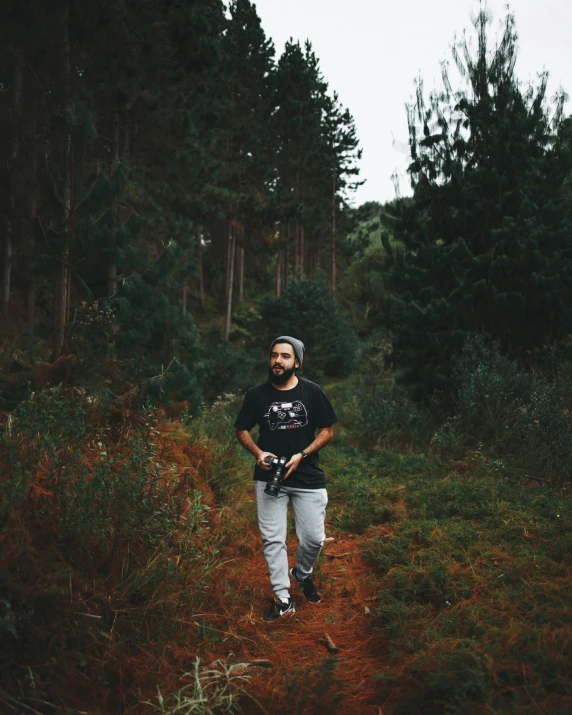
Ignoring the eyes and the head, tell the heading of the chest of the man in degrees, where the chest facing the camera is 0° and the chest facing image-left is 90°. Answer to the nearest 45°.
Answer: approximately 0°

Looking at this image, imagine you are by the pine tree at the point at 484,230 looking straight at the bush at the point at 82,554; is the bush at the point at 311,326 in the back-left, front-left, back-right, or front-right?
back-right

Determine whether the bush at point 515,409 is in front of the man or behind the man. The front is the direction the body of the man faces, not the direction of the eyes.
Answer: behind

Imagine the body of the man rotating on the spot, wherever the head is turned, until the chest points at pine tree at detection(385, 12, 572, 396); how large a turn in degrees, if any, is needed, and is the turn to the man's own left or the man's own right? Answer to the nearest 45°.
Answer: approximately 135° to the man's own left

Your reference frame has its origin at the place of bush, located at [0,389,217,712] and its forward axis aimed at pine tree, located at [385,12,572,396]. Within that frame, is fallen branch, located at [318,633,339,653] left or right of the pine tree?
right

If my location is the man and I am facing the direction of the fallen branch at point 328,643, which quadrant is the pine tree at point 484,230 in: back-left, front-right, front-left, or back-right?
back-left

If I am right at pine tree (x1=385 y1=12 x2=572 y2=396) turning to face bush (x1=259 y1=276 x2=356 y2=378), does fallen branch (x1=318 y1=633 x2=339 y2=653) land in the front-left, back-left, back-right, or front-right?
back-left

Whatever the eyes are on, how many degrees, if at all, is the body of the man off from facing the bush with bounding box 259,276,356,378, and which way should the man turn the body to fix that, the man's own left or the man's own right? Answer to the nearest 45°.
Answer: approximately 180°
